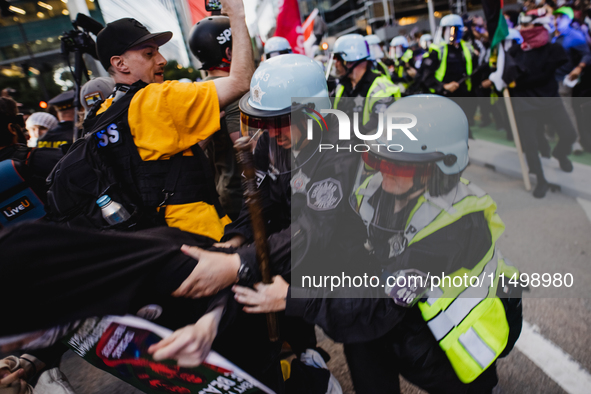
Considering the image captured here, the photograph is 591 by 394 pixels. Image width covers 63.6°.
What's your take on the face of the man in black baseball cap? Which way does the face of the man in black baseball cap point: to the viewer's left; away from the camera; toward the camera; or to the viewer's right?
to the viewer's right

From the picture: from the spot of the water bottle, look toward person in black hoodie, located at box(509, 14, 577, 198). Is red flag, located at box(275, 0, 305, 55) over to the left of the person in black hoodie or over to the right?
left

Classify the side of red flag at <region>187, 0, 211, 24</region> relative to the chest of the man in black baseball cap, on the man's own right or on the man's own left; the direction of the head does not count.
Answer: on the man's own left

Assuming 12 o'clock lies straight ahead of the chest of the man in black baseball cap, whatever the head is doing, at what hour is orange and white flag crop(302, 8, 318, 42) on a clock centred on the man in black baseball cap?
The orange and white flag is roughly at 10 o'clock from the man in black baseball cap.

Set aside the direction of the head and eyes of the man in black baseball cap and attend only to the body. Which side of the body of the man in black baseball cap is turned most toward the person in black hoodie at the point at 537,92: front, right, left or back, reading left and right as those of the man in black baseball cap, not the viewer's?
front

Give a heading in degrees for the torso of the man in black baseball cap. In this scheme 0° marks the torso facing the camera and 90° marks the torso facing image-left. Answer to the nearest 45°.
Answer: approximately 270°

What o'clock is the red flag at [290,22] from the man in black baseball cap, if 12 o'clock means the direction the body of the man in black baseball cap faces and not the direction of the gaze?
The red flag is roughly at 10 o'clock from the man in black baseball cap.

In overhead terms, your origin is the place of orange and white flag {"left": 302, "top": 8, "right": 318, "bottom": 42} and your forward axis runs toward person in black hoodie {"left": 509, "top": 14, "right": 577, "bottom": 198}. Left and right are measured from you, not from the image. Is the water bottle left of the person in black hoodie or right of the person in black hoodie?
right
